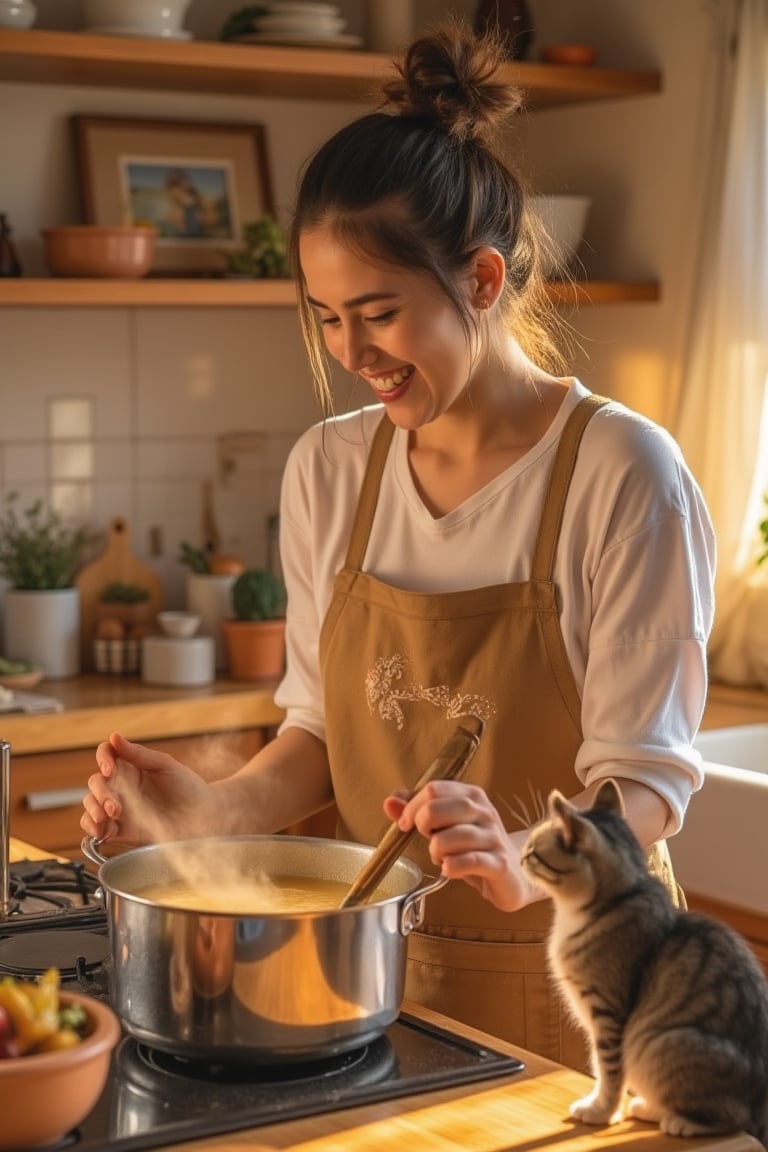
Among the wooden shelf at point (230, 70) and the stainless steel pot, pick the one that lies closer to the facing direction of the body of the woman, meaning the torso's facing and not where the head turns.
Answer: the stainless steel pot

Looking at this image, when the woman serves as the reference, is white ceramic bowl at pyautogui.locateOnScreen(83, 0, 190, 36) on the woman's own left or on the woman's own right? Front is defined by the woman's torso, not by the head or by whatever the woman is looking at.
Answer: on the woman's own right

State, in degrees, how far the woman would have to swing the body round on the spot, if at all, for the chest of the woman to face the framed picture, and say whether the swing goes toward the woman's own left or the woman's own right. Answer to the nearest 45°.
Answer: approximately 135° to the woman's own right

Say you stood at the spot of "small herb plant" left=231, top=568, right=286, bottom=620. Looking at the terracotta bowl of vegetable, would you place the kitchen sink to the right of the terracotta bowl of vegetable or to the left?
left

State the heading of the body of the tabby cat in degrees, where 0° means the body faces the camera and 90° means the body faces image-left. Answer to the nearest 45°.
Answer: approximately 90°

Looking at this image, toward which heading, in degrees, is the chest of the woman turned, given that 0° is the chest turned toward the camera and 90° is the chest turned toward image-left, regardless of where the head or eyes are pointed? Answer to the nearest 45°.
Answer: approximately 45°
